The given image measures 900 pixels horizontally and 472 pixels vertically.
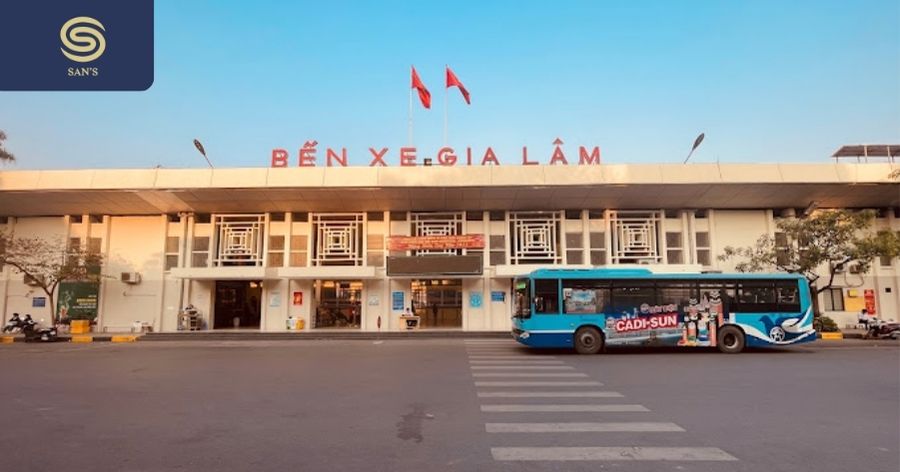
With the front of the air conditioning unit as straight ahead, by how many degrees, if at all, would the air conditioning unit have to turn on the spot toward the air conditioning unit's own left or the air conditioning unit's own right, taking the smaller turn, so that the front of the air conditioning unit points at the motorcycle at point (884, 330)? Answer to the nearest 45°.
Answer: approximately 45° to the air conditioning unit's own left

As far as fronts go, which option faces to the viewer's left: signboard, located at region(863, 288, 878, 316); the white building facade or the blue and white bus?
the blue and white bus

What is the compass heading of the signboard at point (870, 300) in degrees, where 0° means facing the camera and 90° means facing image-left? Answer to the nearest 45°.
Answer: approximately 0°

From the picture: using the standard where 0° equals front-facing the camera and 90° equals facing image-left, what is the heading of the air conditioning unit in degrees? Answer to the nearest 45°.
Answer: approximately 0°

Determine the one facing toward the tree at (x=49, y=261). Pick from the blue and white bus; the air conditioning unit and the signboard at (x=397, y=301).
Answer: the blue and white bus

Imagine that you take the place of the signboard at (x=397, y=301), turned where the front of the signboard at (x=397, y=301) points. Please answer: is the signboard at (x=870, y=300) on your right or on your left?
on your left

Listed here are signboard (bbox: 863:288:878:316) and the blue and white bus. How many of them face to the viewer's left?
1

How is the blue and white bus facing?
to the viewer's left

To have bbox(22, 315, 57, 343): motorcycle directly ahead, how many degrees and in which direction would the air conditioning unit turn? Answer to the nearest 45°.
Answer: approximately 45° to its right

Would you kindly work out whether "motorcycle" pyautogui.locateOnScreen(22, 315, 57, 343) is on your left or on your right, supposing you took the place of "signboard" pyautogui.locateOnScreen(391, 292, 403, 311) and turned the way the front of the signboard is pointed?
on your right

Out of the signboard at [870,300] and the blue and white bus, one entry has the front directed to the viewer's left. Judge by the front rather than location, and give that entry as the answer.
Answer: the blue and white bus
